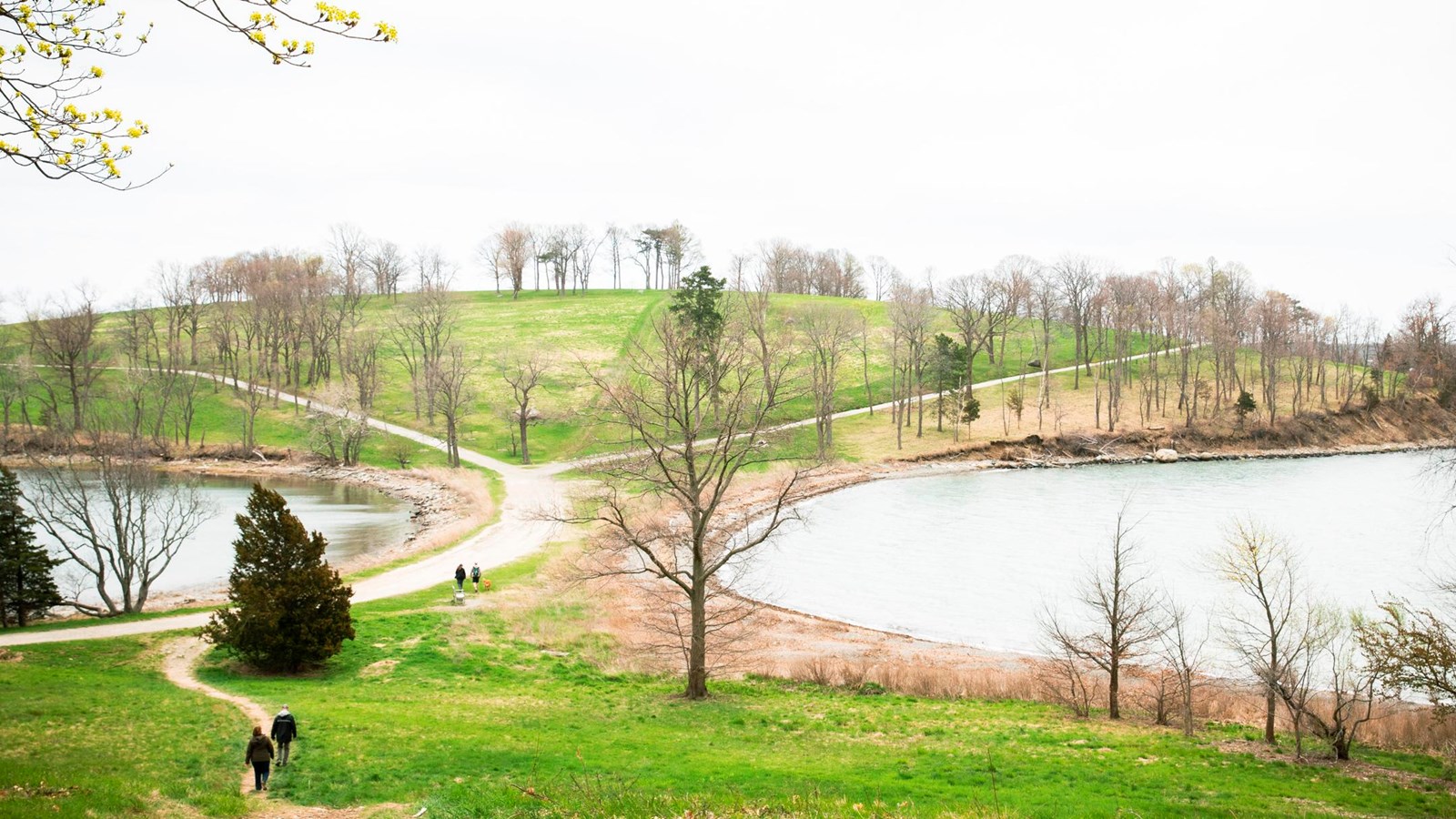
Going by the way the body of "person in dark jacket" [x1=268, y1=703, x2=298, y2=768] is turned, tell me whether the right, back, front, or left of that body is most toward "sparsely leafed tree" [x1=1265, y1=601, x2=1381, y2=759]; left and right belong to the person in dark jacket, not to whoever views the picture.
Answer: right

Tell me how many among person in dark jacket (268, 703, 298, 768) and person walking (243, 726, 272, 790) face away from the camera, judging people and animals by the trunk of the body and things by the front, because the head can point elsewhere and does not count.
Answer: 2

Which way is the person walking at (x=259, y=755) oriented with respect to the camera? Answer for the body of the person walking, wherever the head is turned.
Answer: away from the camera

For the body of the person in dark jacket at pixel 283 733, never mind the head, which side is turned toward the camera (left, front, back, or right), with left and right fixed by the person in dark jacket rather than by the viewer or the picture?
back

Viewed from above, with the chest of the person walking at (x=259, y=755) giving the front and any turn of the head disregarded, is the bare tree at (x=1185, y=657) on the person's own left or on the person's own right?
on the person's own right

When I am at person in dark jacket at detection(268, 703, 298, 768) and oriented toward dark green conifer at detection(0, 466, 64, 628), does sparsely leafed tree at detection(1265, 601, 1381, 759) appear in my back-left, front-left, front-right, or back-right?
back-right

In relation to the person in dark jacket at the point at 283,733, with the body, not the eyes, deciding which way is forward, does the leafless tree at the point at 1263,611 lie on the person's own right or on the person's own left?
on the person's own right

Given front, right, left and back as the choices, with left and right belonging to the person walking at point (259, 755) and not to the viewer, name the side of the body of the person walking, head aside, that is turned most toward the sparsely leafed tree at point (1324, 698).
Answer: right

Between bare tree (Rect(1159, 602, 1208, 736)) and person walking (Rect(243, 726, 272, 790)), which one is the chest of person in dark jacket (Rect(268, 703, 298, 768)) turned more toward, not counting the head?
the bare tree

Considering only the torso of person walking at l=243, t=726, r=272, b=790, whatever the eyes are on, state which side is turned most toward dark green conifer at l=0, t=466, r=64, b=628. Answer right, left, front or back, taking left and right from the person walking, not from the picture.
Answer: front
